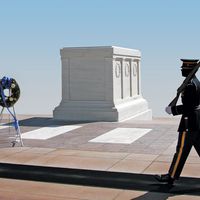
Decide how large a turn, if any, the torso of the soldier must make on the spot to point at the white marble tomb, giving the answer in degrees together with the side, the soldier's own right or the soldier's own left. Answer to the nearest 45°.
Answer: approximately 90° to the soldier's own right

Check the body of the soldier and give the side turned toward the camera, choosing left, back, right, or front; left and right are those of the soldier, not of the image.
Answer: left

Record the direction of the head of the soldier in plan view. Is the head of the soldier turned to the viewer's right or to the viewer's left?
to the viewer's left
